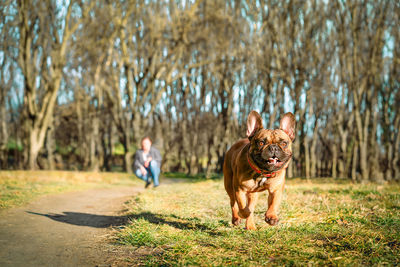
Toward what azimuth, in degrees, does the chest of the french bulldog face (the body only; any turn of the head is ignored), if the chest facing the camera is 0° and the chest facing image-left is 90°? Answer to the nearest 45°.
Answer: approximately 315°
